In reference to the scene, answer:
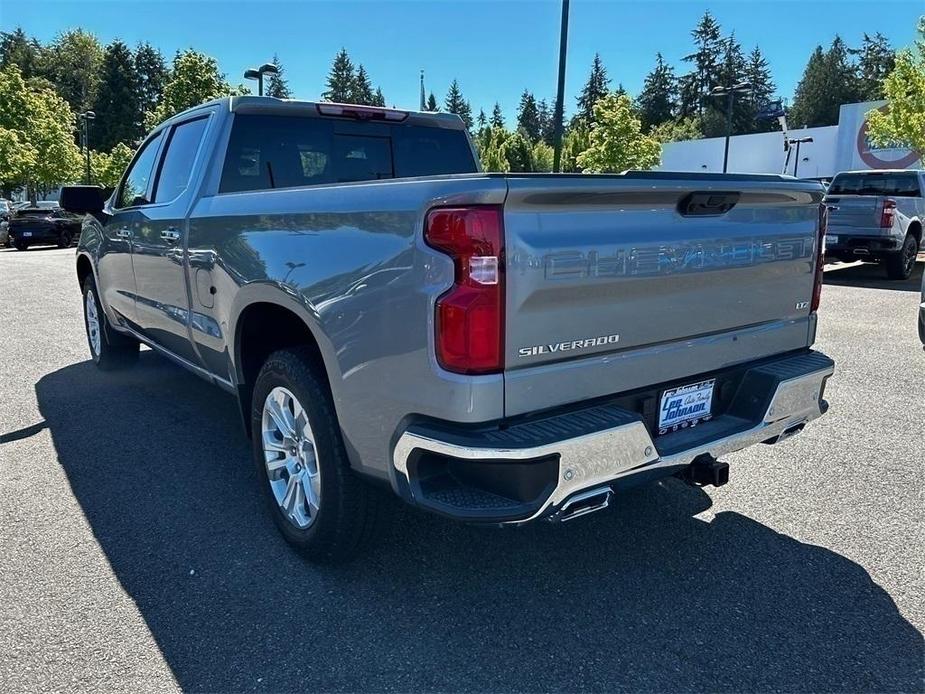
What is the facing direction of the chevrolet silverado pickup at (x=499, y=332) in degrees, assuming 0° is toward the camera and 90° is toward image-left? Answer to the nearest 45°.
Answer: approximately 135°

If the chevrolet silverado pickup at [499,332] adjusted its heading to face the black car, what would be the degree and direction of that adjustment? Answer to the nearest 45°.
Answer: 0° — it already faces it

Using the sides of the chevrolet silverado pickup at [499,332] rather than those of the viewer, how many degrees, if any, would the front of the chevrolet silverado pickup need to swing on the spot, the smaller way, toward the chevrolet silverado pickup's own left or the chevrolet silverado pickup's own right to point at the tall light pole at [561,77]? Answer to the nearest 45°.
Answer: approximately 45° to the chevrolet silverado pickup's own right

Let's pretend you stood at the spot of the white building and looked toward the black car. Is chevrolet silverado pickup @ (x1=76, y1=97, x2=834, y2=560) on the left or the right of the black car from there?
left

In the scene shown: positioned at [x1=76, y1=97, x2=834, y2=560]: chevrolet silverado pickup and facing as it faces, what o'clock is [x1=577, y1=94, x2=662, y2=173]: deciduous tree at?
The deciduous tree is roughly at 2 o'clock from the chevrolet silverado pickup.

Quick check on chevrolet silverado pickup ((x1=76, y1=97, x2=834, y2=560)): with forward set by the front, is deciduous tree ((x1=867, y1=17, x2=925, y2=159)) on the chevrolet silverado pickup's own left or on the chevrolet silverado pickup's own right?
on the chevrolet silverado pickup's own right

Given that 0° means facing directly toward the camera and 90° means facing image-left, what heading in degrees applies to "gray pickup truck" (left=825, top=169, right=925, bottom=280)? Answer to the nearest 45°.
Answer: approximately 225°

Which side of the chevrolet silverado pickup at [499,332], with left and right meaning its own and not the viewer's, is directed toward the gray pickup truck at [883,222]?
right

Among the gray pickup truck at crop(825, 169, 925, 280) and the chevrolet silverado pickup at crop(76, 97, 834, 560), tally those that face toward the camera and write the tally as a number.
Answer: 0

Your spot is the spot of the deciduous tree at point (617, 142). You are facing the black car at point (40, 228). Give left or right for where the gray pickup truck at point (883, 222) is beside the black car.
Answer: left

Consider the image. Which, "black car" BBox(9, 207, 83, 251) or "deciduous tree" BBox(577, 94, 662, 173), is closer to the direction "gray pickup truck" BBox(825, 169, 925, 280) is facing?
the deciduous tree

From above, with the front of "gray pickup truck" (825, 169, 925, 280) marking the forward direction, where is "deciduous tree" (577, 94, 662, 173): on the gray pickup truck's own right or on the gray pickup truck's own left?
on the gray pickup truck's own left
